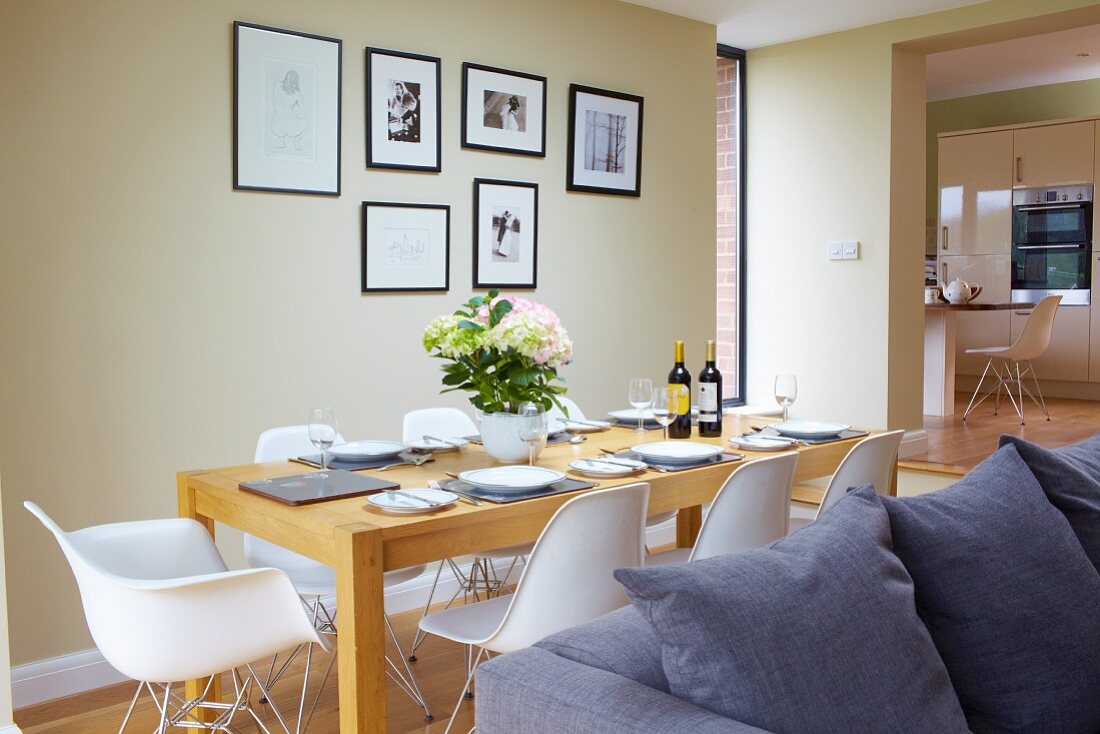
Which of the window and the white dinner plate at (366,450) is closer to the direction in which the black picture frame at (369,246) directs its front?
the white dinner plate

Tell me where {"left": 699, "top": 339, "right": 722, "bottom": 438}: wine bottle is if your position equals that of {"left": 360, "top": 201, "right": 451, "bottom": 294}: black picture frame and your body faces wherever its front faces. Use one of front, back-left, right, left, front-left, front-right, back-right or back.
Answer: front

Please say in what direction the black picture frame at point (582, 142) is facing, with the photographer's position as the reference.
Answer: facing the viewer and to the right of the viewer

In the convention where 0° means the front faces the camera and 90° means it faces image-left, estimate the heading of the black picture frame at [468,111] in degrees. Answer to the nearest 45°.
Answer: approximately 315°

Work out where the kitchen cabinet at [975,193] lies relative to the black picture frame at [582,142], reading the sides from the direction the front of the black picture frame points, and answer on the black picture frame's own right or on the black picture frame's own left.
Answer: on the black picture frame's own left

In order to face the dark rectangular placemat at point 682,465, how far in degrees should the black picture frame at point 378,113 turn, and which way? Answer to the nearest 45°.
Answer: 0° — it already faces it

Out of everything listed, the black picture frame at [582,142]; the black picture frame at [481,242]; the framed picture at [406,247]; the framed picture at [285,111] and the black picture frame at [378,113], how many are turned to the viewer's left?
0

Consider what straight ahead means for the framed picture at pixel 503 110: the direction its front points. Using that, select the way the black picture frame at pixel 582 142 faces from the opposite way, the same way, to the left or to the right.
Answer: the same way

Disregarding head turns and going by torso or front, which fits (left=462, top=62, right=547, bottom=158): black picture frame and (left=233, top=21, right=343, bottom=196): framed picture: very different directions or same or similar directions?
same or similar directions

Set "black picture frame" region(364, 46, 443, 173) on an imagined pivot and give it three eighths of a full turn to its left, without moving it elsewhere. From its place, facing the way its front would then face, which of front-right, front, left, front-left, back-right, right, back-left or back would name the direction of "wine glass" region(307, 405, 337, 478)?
back

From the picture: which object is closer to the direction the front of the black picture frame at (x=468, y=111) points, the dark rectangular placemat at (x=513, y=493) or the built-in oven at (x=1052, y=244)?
the dark rectangular placemat

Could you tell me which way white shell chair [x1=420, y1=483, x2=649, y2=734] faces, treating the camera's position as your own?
facing away from the viewer and to the left of the viewer
